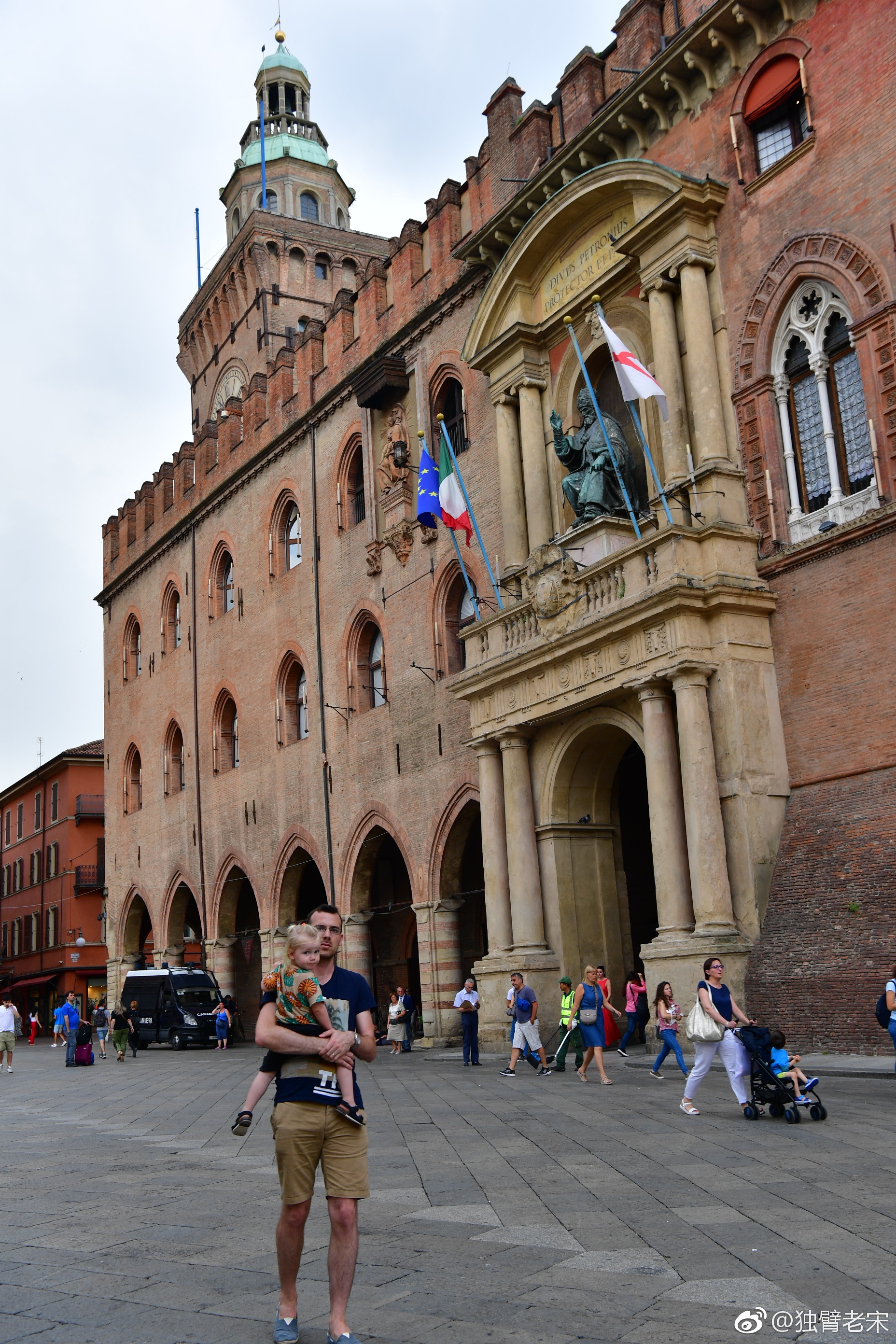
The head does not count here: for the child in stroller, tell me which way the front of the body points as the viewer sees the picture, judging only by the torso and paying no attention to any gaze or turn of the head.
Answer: to the viewer's right

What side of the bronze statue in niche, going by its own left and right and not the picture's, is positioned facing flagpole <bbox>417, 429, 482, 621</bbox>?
right

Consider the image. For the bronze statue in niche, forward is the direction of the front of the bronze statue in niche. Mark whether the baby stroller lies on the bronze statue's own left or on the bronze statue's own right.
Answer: on the bronze statue's own left

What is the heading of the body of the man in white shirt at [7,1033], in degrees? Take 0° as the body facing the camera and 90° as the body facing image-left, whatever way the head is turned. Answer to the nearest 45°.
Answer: approximately 0°
